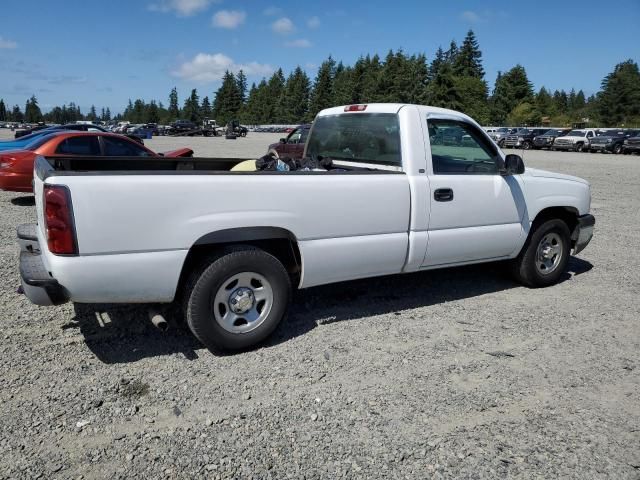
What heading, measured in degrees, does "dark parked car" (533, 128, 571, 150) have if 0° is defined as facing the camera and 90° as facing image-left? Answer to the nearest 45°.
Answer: approximately 45°

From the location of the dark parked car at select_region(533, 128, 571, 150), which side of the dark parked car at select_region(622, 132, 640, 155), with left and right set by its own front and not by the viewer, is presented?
right

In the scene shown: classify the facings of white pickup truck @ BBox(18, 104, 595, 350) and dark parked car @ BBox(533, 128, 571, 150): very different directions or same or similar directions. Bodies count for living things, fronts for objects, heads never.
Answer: very different directions

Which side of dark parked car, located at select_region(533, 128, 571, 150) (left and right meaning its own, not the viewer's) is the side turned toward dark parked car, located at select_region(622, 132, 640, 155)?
left

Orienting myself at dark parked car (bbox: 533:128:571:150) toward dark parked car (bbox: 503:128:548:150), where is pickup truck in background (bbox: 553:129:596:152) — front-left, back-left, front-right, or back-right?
back-left

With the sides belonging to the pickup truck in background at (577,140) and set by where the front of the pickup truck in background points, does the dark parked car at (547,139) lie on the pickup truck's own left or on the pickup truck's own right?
on the pickup truck's own right

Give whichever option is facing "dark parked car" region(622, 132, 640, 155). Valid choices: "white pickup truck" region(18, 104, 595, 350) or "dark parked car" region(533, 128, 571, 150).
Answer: the white pickup truck

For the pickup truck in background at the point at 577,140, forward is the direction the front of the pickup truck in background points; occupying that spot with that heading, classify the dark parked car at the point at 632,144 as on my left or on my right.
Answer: on my left

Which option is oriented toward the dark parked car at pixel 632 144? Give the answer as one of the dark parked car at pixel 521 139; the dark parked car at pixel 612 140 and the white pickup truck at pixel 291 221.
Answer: the white pickup truck

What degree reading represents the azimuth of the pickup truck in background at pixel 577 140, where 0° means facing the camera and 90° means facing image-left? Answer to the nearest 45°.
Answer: approximately 45°

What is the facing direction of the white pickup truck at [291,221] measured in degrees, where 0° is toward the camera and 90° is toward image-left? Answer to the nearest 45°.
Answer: approximately 225°
